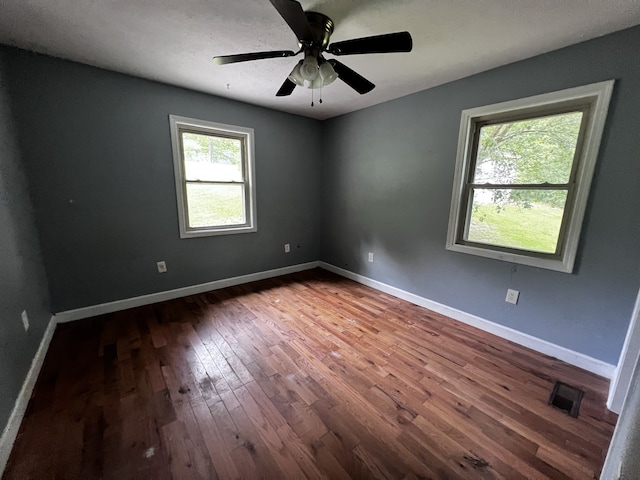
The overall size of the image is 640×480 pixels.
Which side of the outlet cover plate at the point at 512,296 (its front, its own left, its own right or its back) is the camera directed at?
front

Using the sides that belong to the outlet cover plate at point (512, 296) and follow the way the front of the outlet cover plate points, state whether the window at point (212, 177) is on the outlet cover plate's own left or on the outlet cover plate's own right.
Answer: on the outlet cover plate's own right

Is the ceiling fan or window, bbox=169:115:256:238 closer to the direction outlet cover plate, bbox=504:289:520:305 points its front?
the ceiling fan

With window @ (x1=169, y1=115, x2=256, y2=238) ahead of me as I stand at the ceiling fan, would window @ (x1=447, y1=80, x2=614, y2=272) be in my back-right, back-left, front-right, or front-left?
back-right

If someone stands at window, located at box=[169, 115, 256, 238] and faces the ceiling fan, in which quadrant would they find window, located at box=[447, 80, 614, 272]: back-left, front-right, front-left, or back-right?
front-left

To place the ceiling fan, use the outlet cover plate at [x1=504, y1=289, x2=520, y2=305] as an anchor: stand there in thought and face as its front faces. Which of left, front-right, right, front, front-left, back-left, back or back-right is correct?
front-right

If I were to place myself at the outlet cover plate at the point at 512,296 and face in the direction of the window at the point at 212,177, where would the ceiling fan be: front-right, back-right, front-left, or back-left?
front-left
